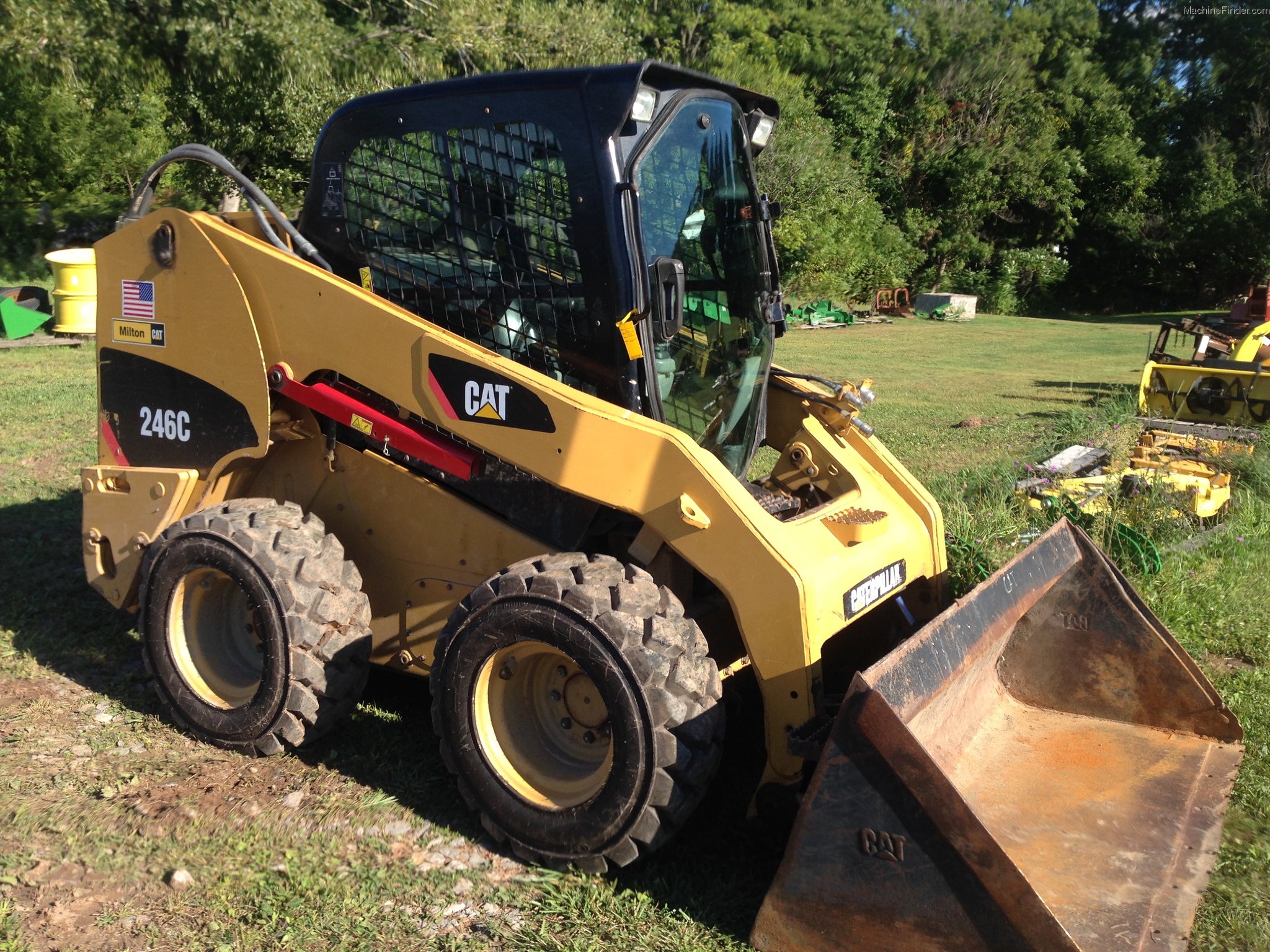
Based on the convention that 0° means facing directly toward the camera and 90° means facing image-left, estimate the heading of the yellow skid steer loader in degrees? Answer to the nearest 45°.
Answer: approximately 315°

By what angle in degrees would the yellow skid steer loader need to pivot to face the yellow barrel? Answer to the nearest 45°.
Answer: approximately 180°
